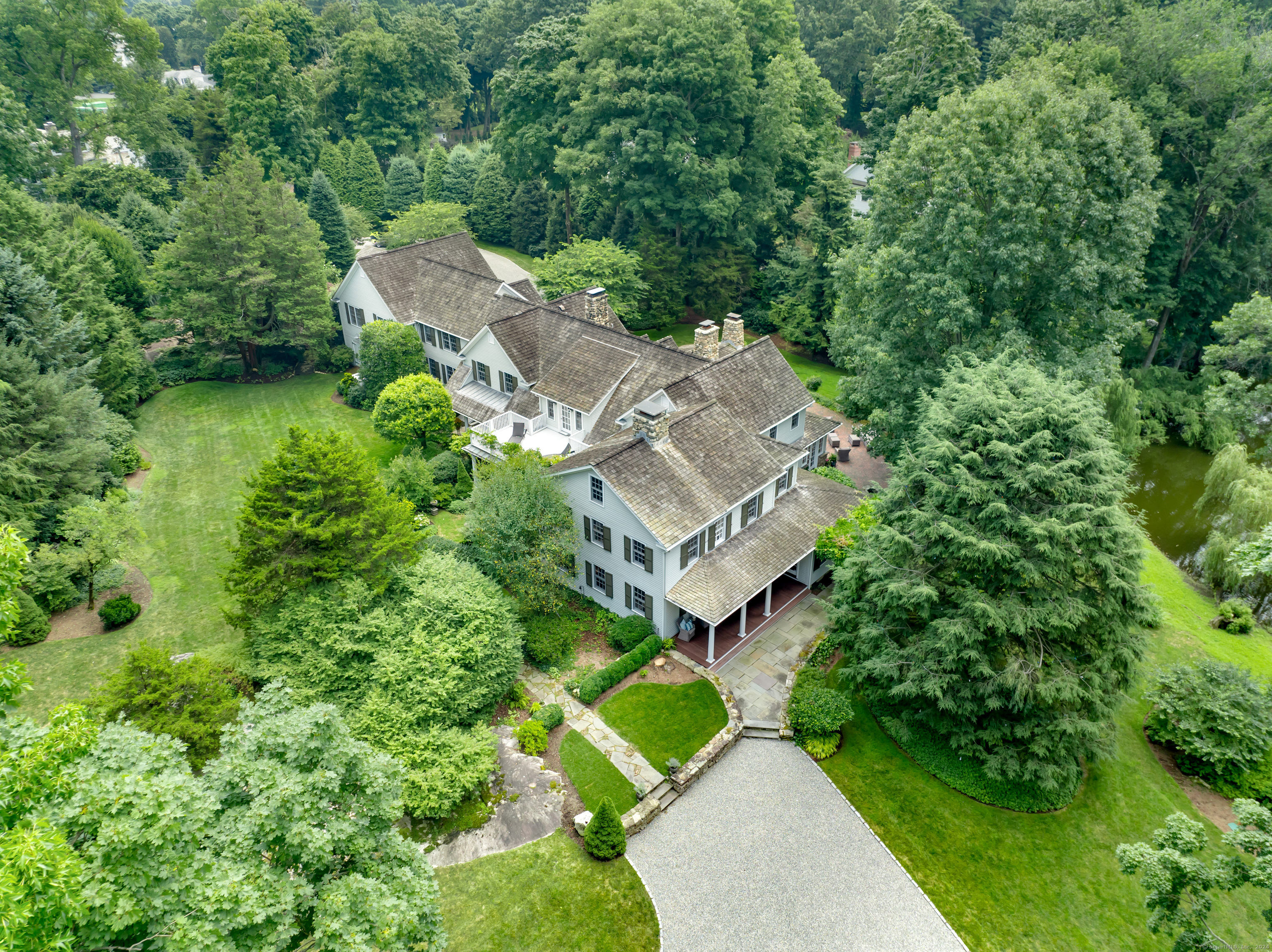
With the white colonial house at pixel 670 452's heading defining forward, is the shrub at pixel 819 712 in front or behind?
in front

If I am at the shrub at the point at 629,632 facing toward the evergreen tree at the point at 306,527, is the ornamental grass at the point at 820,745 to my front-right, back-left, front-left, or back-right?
back-left

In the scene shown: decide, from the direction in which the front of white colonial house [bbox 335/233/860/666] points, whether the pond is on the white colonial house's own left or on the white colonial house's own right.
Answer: on the white colonial house's own left

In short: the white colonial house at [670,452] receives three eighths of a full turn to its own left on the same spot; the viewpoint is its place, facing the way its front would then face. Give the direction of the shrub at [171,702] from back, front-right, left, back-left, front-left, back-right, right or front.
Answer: back-left

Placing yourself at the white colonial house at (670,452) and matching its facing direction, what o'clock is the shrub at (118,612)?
The shrub is roughly at 4 o'clock from the white colonial house.

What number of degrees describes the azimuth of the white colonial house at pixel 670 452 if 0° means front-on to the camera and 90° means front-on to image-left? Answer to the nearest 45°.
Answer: approximately 315°

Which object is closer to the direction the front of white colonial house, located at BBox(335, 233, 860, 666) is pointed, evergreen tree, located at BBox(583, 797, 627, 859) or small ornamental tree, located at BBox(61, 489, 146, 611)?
the evergreen tree

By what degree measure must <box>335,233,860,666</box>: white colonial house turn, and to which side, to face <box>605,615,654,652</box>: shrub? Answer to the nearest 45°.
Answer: approximately 45° to its right

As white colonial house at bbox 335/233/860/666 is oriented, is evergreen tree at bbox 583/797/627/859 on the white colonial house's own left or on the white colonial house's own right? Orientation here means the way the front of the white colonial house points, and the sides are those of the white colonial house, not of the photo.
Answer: on the white colonial house's own right
